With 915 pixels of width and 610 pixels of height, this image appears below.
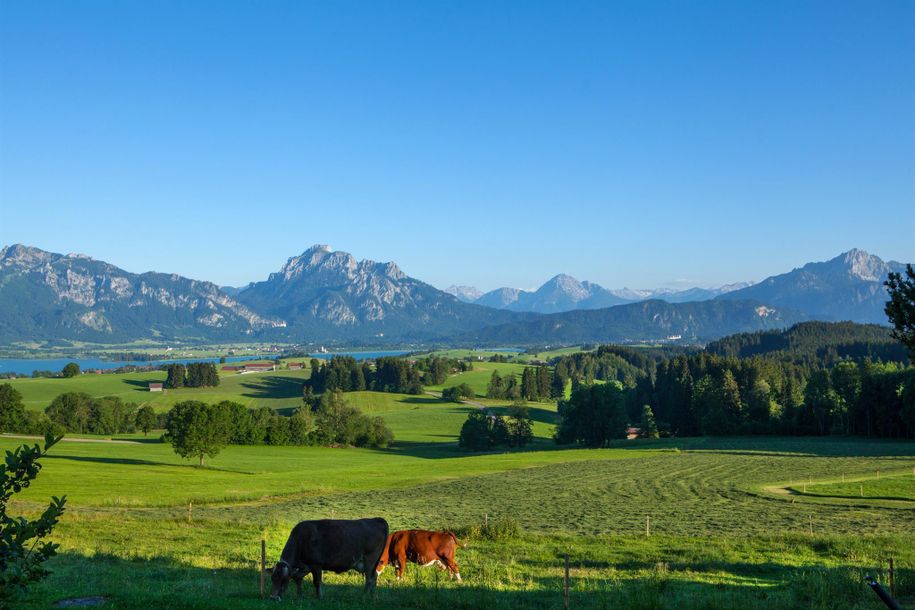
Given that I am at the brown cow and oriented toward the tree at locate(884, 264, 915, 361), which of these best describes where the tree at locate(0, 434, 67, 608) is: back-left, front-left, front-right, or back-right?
back-right

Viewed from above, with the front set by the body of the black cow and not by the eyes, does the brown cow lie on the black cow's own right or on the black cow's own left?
on the black cow's own right

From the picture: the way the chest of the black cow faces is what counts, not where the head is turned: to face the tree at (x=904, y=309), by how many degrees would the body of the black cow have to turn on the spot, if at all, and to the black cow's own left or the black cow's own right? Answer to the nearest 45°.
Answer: approximately 180°

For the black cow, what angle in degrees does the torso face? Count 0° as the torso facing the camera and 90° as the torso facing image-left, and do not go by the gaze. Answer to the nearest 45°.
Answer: approximately 90°
